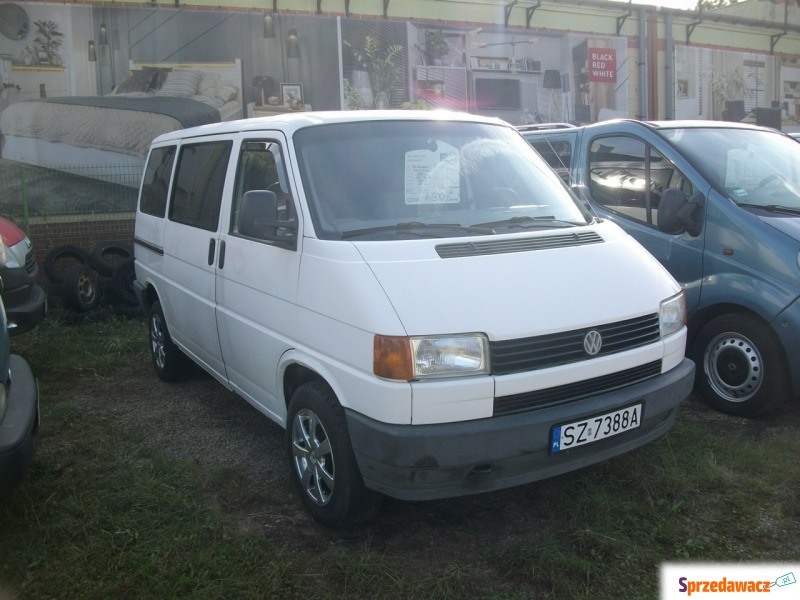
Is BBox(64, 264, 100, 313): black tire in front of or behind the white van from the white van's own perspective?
behind

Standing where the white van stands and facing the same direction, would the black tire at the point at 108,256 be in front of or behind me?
behind

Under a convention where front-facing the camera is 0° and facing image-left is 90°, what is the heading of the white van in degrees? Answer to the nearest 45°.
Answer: approximately 315°

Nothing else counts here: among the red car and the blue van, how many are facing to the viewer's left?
0

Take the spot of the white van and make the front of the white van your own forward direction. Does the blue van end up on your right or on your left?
on your left

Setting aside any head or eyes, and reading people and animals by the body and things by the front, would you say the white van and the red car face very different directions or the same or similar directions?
same or similar directions

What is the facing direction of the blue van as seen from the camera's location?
facing the viewer and to the right of the viewer

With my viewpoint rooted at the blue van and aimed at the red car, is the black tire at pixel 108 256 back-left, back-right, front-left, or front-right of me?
front-right
